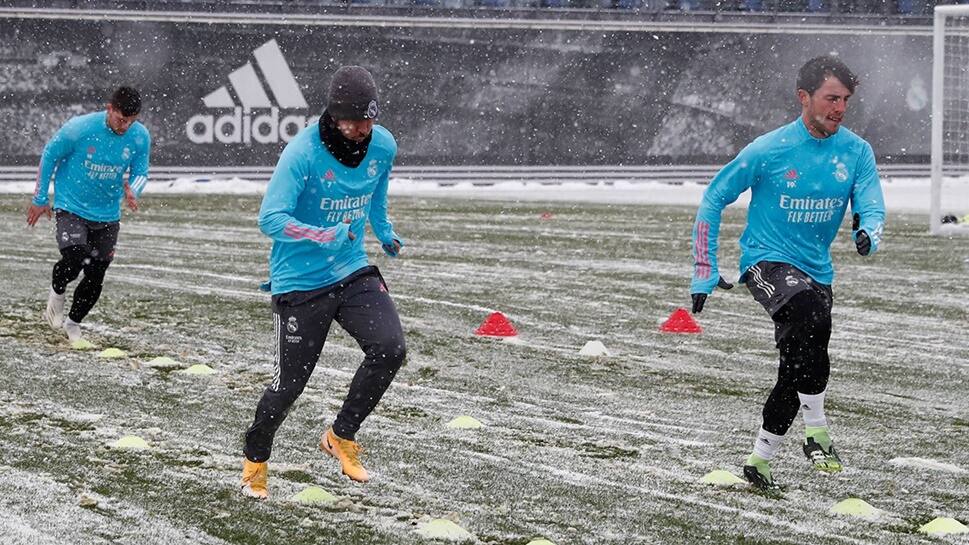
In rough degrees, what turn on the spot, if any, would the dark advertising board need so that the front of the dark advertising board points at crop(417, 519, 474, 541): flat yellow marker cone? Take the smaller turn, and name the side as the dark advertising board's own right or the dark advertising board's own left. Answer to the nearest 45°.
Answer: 0° — it already faces it

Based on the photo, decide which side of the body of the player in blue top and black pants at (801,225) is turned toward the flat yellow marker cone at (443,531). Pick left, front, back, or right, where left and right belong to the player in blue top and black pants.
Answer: right

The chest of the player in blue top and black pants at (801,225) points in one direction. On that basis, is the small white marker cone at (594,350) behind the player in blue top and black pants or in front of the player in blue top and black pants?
behind

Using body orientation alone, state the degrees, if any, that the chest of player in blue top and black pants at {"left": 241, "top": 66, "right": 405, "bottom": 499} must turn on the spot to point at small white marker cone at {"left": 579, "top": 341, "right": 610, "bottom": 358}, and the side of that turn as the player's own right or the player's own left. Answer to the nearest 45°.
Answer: approximately 90° to the player's own left

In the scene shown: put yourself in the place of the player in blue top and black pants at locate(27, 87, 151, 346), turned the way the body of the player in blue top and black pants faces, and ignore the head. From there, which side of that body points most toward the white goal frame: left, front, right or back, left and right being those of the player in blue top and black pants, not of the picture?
left

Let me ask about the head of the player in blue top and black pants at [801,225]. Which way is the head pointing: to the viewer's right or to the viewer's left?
to the viewer's right

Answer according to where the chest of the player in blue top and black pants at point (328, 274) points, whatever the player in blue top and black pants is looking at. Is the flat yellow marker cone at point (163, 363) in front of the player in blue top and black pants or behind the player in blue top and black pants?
behind

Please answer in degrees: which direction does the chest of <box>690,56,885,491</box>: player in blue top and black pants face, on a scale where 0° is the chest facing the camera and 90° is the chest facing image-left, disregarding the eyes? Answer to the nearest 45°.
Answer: approximately 315°
